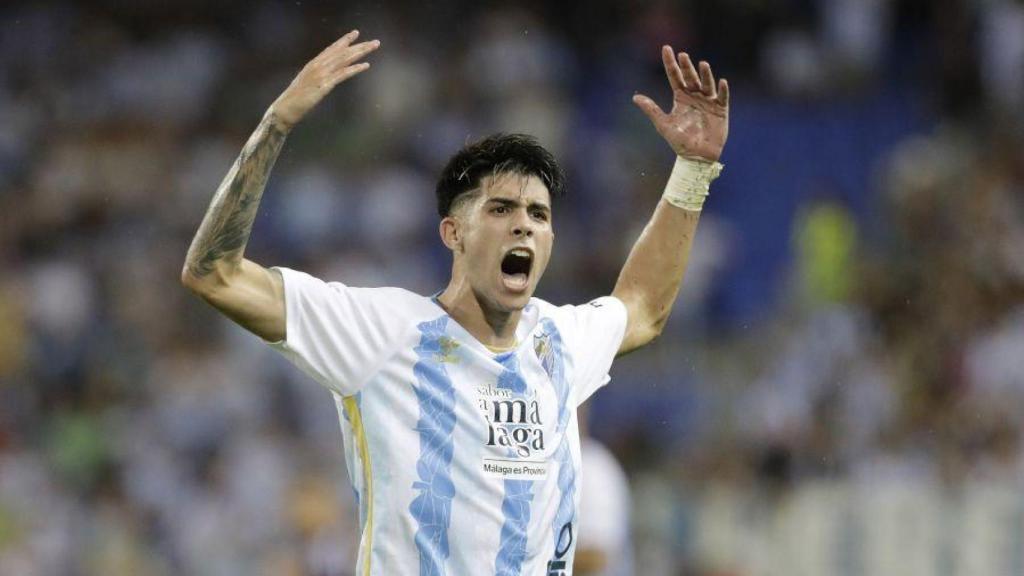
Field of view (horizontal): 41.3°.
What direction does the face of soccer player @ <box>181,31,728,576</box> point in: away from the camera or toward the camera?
toward the camera

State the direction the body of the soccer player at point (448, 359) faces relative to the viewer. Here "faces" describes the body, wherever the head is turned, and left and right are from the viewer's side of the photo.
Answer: facing the viewer and to the right of the viewer
